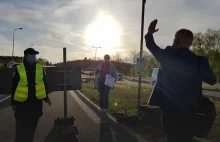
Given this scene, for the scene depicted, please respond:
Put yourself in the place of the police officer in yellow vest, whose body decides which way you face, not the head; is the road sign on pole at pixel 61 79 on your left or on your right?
on your left

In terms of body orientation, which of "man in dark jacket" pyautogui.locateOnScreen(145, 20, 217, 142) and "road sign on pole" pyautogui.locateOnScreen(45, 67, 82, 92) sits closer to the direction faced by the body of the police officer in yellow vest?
the man in dark jacket

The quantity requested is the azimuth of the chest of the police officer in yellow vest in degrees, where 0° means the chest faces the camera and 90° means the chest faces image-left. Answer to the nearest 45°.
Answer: approximately 315°

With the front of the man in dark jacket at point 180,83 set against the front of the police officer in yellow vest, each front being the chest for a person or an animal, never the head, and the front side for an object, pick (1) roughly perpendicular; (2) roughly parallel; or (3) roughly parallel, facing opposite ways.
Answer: roughly parallel, facing opposite ways
